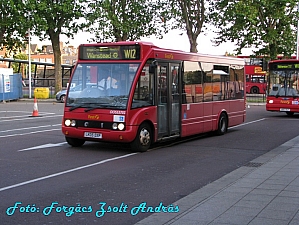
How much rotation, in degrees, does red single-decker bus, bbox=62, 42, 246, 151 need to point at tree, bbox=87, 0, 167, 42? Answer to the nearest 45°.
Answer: approximately 135° to its right

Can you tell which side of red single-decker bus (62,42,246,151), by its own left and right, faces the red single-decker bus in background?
back

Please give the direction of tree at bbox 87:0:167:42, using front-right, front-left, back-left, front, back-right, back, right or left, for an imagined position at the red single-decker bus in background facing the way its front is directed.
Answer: back-right

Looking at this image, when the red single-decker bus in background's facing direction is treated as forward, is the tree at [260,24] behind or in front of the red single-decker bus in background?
behind

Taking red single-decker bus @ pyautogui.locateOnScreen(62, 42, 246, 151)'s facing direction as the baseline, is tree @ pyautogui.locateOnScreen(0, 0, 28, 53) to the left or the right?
on its right

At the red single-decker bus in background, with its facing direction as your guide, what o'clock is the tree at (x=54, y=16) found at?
The tree is roughly at 4 o'clock from the red single-decker bus in background.

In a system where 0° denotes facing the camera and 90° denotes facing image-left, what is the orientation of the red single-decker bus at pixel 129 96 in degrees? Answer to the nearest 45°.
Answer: approximately 45°

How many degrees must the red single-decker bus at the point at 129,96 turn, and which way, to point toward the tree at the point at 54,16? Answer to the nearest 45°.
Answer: approximately 135° to its right

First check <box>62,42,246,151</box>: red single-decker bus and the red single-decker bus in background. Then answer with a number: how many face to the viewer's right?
0

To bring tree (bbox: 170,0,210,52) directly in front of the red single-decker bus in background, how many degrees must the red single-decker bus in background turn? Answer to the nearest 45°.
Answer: approximately 135° to its right
